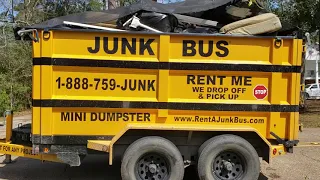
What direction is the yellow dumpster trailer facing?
to the viewer's left
